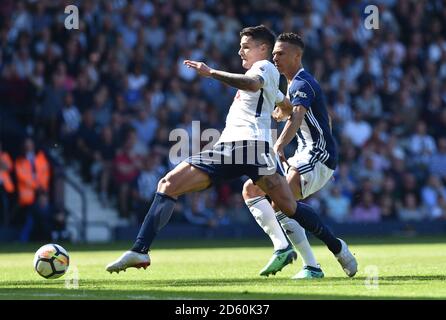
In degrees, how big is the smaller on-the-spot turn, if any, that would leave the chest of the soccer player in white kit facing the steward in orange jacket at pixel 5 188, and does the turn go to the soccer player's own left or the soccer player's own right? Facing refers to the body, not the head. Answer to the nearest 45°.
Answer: approximately 45° to the soccer player's own right

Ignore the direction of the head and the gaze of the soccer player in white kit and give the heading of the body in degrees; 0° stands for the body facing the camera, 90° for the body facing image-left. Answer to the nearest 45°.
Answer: approximately 90°

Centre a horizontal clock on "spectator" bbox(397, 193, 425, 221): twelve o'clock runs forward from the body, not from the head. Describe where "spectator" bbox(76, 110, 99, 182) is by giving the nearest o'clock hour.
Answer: "spectator" bbox(76, 110, 99, 182) is roughly at 2 o'clock from "spectator" bbox(397, 193, 425, 221).

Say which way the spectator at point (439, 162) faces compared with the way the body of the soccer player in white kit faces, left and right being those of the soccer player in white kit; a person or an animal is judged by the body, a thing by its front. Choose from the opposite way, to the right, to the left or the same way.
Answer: to the left

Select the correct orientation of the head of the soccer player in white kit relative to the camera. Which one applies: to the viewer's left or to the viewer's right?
to the viewer's left

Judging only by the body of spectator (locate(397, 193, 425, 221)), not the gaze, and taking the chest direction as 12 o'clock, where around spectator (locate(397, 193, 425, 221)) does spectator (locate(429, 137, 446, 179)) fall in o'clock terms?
spectator (locate(429, 137, 446, 179)) is roughly at 7 o'clock from spectator (locate(397, 193, 425, 221)).

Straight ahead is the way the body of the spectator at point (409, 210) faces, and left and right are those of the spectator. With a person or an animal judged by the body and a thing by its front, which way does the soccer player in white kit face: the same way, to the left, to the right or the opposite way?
to the right

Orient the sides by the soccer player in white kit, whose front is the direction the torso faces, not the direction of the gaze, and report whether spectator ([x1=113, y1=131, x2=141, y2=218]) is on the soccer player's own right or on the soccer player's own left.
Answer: on the soccer player's own right
